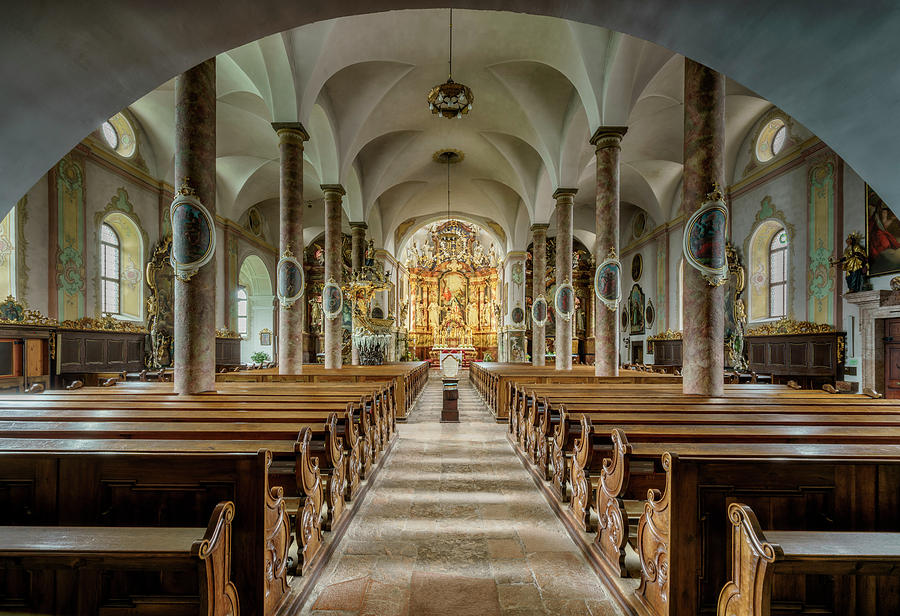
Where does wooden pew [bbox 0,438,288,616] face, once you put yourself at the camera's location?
facing away from the viewer

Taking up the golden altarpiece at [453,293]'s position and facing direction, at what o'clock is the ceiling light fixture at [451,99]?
The ceiling light fixture is roughly at 12 o'clock from the golden altarpiece.

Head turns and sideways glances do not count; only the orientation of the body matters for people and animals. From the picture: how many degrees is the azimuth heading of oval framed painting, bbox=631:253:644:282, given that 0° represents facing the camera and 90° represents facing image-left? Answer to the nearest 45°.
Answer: approximately 45°

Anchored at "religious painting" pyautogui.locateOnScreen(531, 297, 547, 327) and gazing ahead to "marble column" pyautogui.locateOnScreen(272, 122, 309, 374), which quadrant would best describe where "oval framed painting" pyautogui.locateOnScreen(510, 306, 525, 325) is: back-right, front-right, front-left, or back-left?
back-right

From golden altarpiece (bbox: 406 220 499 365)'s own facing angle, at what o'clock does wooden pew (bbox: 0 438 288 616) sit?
The wooden pew is roughly at 12 o'clock from the golden altarpiece.

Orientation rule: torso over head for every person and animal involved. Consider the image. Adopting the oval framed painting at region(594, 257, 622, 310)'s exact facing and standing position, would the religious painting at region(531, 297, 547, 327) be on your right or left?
on your right
